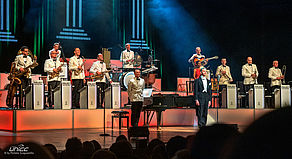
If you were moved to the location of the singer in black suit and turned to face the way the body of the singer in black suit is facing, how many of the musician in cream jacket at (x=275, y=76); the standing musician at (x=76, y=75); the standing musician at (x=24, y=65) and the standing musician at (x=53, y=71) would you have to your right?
3

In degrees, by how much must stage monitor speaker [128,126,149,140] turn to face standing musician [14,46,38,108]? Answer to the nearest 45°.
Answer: approximately 45° to its left

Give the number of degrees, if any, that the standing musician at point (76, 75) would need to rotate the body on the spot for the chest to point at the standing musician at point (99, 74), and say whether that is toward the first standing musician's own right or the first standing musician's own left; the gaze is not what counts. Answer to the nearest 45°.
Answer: approximately 90° to the first standing musician's own left

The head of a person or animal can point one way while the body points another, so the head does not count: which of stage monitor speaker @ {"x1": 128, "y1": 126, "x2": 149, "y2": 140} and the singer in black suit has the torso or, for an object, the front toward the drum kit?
the stage monitor speaker

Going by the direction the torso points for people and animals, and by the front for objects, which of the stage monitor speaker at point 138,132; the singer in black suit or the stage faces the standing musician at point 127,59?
the stage monitor speaker

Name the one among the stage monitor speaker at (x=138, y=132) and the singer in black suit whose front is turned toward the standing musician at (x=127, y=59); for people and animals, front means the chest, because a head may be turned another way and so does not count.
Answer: the stage monitor speaker

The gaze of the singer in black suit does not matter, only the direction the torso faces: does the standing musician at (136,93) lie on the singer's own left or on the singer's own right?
on the singer's own right

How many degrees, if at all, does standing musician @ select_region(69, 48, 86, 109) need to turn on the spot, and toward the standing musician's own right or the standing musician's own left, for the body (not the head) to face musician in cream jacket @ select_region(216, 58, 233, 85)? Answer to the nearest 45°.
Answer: approximately 45° to the standing musician's own left

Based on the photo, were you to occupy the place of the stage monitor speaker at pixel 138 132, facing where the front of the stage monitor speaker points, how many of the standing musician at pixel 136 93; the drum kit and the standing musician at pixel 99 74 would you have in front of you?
3

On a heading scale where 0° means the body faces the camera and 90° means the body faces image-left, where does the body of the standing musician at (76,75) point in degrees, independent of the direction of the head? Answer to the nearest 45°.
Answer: approximately 315°

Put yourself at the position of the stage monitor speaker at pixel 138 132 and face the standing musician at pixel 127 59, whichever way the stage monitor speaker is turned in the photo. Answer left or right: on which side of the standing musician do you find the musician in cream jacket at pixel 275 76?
right
